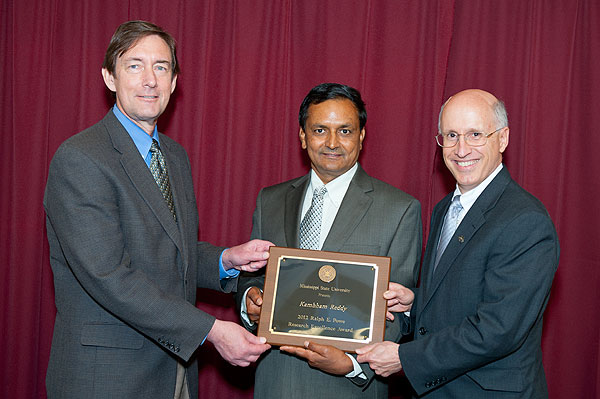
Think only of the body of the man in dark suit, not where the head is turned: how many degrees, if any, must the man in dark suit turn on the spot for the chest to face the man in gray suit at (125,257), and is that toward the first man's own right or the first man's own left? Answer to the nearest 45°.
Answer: approximately 45° to the first man's own right

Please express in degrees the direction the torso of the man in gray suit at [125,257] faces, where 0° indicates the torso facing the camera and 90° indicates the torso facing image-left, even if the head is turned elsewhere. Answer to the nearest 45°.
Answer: approximately 315°

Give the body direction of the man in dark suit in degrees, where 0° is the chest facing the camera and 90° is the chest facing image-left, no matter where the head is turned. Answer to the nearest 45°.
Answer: approximately 45°

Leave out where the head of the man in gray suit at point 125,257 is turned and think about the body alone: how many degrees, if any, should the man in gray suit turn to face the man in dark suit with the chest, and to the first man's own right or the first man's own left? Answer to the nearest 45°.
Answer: approximately 45° to the first man's own left

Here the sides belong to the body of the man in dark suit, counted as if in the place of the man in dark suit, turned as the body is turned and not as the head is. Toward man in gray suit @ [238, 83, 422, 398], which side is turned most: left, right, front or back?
right
